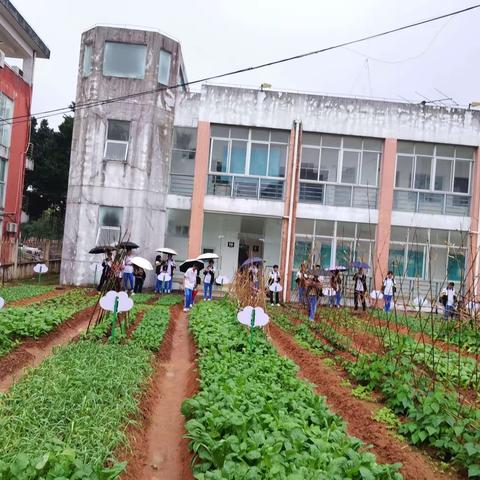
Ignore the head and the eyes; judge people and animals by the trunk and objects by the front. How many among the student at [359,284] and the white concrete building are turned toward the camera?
2

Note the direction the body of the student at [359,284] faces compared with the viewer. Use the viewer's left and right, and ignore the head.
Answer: facing the viewer

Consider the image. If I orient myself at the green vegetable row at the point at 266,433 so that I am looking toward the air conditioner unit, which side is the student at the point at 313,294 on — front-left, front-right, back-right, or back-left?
front-right

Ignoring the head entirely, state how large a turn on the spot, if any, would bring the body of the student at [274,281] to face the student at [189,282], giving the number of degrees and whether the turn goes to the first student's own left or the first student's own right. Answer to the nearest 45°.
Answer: approximately 45° to the first student's own right

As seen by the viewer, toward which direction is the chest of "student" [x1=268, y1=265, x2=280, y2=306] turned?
toward the camera

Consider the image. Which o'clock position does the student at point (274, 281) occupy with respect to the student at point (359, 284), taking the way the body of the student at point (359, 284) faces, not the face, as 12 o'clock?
the student at point (274, 281) is roughly at 3 o'clock from the student at point (359, 284).

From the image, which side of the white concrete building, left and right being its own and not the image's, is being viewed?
front

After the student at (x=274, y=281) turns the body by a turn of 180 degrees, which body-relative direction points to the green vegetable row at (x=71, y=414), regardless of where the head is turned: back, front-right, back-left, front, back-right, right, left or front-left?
back

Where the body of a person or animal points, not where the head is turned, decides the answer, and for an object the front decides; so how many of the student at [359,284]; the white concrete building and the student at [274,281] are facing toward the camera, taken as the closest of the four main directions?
3

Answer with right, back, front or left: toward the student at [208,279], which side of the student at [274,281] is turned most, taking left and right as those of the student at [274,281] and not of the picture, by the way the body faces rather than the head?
right

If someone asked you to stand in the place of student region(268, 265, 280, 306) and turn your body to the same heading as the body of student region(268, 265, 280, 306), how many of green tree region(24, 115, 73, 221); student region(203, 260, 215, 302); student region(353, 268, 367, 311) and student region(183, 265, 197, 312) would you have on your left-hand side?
1

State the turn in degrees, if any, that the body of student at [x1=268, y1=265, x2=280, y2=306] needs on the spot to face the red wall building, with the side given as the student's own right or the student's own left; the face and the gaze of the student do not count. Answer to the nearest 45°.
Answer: approximately 90° to the student's own right
